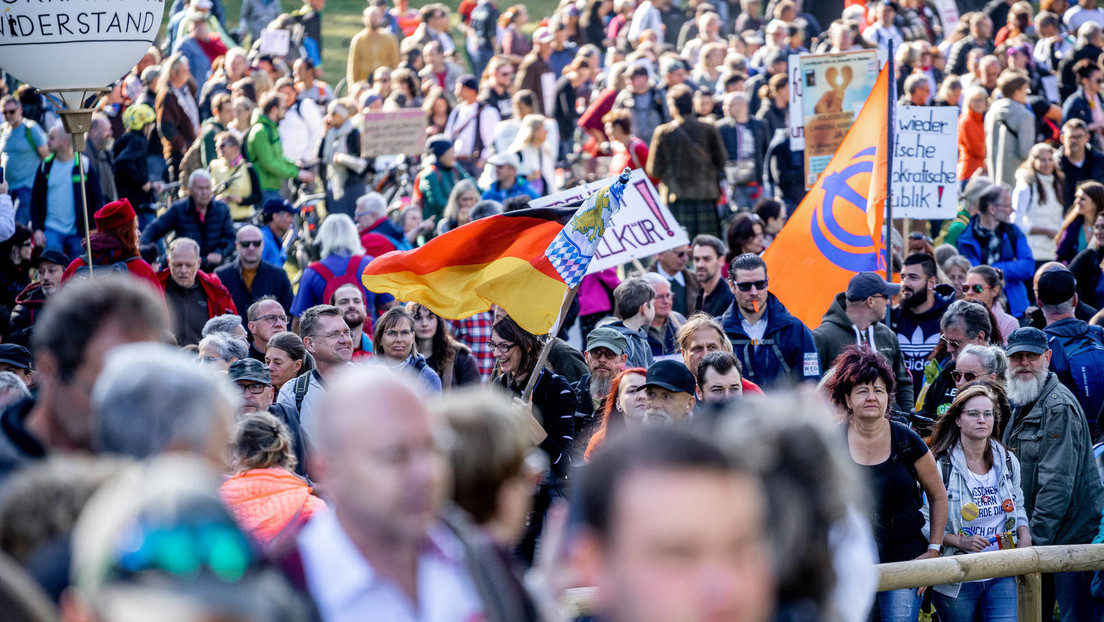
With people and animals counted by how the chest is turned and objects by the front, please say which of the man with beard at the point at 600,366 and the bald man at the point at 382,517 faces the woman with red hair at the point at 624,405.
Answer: the man with beard

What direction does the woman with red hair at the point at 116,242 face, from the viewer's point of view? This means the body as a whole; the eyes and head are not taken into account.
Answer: away from the camera

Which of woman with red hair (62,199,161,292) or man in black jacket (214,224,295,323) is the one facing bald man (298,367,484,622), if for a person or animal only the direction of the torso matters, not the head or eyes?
the man in black jacket

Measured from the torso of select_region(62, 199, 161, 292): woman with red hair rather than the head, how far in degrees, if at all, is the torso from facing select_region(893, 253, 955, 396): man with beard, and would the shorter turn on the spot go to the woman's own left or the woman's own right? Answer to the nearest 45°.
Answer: approximately 90° to the woman's own right

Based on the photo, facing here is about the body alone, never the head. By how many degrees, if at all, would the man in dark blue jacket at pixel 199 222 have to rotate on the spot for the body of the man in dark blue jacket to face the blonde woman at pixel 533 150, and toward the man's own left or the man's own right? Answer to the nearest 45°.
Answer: approximately 135° to the man's own left

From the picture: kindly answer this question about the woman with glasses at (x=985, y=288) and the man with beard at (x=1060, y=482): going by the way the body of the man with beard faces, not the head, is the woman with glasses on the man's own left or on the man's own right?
on the man's own right

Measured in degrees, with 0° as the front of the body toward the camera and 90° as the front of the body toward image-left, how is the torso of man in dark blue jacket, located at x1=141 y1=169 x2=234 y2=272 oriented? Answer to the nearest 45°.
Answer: approximately 0°

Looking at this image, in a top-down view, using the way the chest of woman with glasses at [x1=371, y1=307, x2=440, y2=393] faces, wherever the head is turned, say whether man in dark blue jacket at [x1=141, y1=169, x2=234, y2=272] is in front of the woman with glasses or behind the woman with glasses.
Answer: behind

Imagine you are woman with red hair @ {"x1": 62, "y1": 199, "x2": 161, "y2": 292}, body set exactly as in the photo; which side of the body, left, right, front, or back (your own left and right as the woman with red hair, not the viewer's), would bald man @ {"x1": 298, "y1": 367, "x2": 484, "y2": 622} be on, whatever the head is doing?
back

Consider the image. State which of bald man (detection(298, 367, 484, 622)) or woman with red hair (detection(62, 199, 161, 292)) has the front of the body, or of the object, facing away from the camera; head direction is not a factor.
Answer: the woman with red hair

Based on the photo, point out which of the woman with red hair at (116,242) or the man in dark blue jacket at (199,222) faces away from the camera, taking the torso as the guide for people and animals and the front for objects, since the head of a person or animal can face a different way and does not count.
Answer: the woman with red hair
